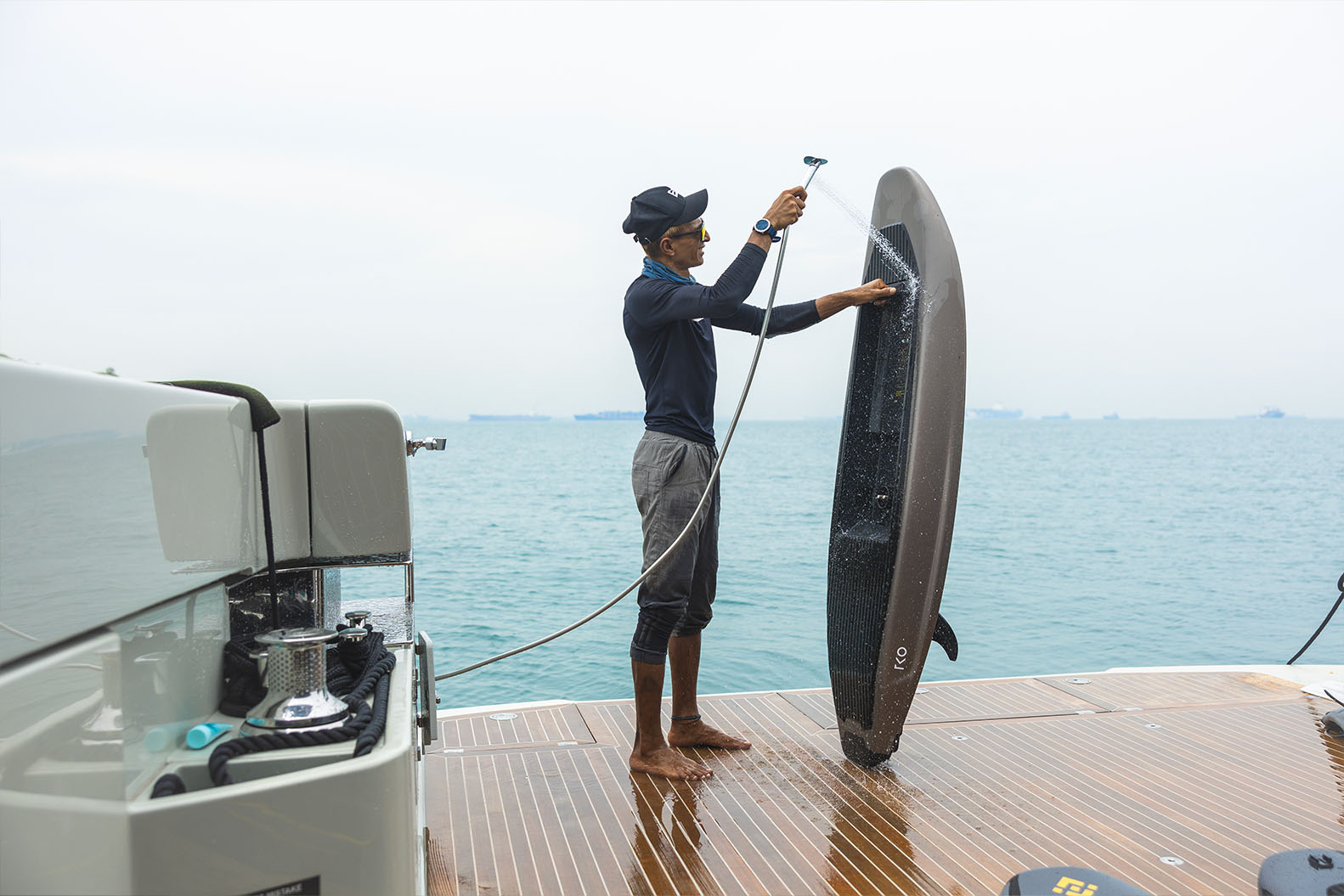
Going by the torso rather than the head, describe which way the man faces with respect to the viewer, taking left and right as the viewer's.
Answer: facing to the right of the viewer

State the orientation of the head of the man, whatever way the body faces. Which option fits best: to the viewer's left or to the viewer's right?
to the viewer's right

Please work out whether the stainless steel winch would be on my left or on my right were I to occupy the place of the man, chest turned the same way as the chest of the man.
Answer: on my right
